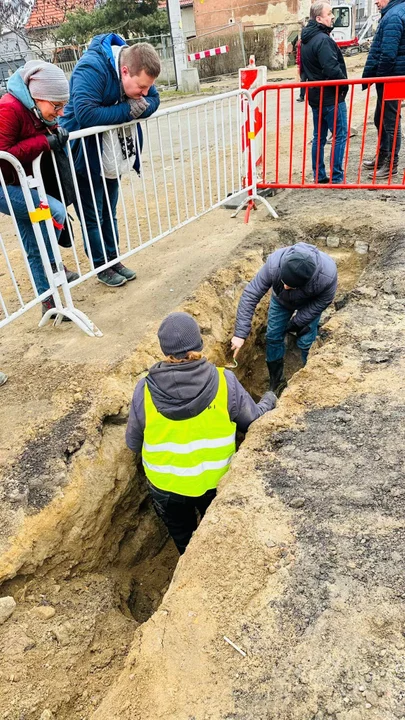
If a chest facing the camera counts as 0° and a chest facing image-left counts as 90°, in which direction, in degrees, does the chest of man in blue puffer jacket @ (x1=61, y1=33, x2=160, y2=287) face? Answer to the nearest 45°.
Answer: approximately 315°

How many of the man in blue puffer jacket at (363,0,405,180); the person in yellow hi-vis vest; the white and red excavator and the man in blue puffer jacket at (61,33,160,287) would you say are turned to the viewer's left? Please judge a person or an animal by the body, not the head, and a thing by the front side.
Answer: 1

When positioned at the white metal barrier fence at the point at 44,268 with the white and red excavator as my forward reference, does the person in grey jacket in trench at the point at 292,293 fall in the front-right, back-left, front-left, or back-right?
front-right

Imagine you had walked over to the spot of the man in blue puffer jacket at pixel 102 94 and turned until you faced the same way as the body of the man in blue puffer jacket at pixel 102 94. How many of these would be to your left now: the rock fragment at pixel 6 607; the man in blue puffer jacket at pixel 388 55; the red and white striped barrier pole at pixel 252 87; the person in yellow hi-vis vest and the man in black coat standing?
3

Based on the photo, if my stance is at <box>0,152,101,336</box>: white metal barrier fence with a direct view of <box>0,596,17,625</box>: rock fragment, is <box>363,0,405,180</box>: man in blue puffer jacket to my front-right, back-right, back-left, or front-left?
back-left

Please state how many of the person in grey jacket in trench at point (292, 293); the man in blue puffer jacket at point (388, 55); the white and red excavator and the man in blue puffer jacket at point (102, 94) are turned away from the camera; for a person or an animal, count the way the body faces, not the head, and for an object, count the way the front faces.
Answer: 0

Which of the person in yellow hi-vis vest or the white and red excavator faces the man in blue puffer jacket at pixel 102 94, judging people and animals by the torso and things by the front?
the person in yellow hi-vis vest

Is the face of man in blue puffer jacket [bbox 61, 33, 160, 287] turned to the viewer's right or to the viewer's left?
to the viewer's right

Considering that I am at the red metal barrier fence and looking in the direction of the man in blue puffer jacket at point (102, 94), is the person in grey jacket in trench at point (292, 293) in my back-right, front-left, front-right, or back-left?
front-left

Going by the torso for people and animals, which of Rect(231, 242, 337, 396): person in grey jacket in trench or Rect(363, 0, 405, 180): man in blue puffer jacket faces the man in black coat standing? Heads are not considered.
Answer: the man in blue puffer jacket

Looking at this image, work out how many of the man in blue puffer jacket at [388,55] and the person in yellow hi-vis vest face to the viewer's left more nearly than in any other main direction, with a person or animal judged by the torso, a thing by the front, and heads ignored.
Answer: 1

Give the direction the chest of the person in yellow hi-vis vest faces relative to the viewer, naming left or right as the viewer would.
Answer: facing away from the viewer

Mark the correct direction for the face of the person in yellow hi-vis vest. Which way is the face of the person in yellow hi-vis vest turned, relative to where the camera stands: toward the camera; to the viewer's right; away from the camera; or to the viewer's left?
away from the camera

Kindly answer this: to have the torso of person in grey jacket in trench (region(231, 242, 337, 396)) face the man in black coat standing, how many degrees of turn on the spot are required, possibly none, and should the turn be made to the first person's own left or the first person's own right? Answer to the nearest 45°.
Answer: approximately 180°
